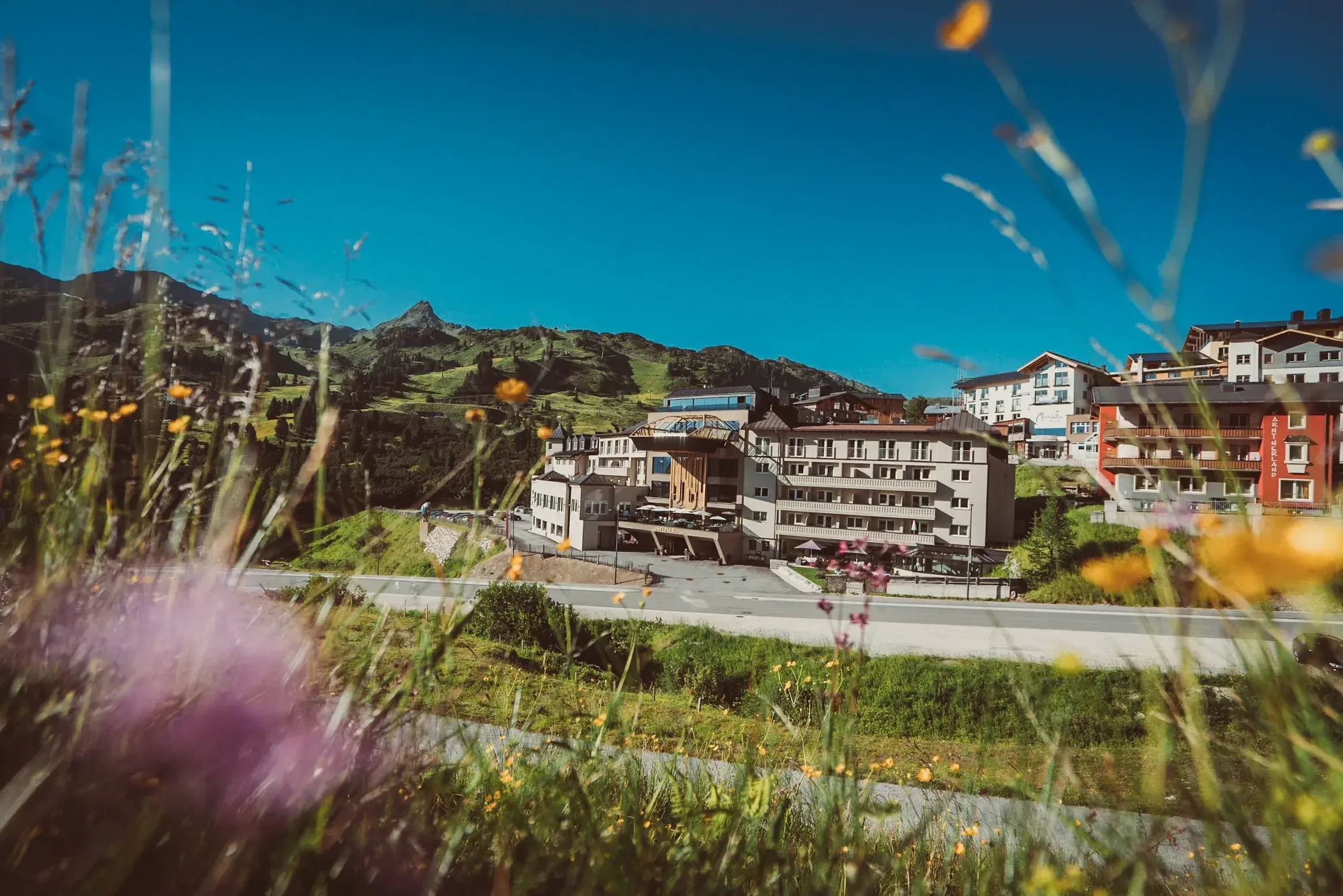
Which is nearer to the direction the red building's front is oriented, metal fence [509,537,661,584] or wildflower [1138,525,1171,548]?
the wildflower

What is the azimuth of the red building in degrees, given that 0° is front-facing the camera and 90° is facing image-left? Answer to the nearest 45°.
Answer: approximately 0°

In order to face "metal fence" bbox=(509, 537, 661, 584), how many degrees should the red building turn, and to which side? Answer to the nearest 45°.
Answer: approximately 45° to its right

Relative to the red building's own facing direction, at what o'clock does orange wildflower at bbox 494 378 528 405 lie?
The orange wildflower is roughly at 1 o'clock from the red building.

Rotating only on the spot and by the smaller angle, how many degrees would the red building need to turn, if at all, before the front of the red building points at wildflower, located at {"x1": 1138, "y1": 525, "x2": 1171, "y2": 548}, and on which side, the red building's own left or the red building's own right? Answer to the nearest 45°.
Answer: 0° — it already faces it

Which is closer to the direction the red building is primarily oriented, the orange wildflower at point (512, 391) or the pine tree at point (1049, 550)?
the orange wildflower
